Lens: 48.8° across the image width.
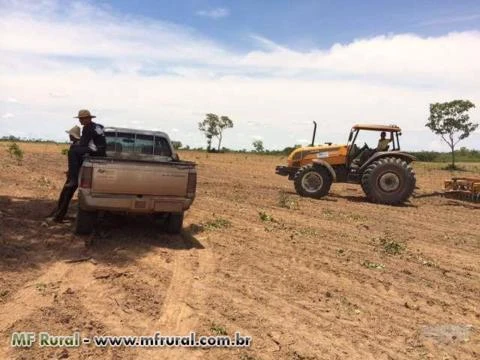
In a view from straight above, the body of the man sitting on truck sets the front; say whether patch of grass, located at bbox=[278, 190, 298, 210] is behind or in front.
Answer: behind

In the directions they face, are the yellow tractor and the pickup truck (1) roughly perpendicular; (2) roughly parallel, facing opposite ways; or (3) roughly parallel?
roughly perpendicular

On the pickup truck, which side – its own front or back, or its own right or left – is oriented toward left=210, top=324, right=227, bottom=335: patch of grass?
back

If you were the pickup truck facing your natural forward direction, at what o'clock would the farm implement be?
The farm implement is roughly at 2 o'clock from the pickup truck.

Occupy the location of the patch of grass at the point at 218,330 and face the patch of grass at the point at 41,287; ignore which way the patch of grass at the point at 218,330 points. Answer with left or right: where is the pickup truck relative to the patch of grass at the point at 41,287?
right

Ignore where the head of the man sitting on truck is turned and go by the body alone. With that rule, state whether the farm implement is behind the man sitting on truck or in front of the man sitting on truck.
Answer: behind

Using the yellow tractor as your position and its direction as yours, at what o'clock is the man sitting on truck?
The man sitting on truck is roughly at 10 o'clock from the yellow tractor.

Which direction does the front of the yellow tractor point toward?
to the viewer's left

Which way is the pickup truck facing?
away from the camera
